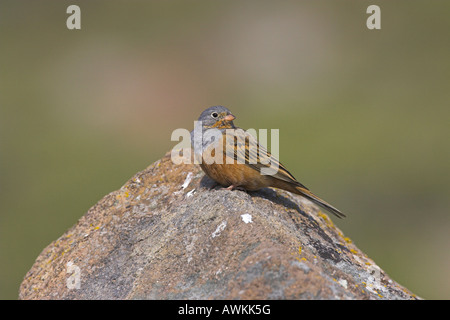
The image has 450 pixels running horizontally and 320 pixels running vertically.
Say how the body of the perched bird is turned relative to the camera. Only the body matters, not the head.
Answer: to the viewer's left
